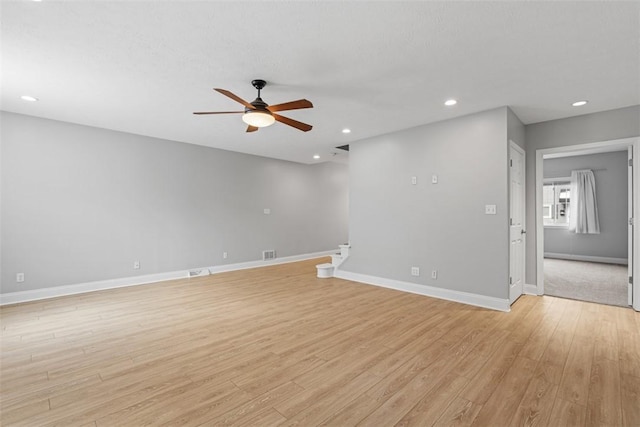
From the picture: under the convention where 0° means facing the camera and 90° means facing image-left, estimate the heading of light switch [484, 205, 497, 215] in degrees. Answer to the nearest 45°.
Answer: approximately 0°

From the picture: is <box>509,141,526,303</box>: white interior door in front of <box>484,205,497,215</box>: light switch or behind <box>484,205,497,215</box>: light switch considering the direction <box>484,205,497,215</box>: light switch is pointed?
behind

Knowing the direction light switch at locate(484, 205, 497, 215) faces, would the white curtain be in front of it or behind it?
behind
